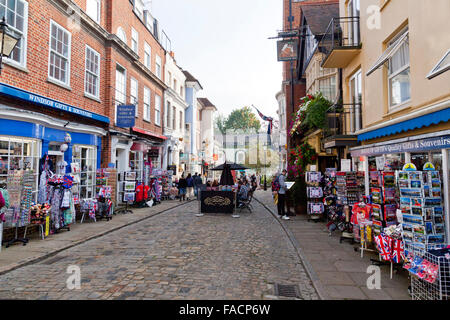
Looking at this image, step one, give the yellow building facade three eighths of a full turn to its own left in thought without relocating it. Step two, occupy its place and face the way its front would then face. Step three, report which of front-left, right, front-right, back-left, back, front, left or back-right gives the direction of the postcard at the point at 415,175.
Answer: right

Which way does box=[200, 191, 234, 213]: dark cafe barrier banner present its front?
toward the camera

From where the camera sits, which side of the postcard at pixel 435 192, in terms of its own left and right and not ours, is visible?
front

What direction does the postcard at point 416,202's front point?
toward the camera

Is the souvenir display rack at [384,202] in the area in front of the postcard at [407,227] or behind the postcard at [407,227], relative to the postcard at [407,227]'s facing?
behind

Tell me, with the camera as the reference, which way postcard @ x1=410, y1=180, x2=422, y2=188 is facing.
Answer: facing the viewer

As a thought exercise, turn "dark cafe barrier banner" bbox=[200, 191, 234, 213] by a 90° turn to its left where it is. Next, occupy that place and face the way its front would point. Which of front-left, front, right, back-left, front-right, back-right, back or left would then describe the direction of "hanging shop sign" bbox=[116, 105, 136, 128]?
back

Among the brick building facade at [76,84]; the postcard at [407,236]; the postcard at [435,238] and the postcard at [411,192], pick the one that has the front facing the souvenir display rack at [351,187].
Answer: the brick building facade

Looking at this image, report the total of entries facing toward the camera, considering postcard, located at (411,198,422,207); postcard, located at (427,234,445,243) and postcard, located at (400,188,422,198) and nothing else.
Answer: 3

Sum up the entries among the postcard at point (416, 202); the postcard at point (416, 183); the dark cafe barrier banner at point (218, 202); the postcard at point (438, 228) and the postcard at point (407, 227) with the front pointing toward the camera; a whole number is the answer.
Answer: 5
